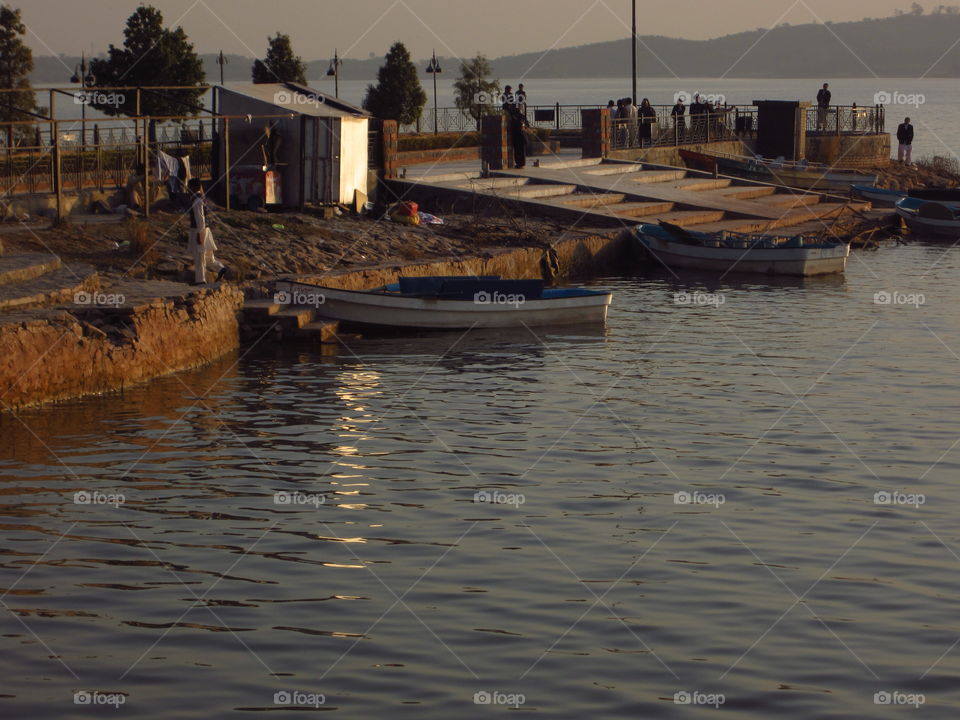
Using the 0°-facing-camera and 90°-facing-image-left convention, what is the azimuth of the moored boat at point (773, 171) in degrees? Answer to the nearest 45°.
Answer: approximately 90°

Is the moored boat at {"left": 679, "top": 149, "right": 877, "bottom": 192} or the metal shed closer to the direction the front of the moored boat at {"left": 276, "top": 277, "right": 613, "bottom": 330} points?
the metal shed

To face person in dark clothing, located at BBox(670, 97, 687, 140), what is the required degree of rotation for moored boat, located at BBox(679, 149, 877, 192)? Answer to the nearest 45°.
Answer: approximately 45° to its right

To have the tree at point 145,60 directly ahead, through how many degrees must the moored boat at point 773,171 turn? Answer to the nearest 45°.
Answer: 0° — it already faces it

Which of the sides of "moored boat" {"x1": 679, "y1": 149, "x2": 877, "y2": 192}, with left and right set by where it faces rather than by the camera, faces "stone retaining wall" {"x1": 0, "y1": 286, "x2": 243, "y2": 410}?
left

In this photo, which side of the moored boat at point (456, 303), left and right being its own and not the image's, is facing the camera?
left

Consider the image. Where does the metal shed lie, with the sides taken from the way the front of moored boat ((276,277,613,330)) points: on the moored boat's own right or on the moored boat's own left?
on the moored boat's own right

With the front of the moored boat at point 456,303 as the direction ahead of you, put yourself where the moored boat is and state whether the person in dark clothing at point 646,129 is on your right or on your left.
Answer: on your right

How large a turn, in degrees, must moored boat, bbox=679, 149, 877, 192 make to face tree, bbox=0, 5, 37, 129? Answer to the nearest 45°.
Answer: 0° — it already faces it

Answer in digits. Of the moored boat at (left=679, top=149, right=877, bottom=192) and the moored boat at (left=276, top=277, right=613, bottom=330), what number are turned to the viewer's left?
2

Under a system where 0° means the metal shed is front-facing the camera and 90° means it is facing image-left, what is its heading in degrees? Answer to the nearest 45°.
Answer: approximately 45°

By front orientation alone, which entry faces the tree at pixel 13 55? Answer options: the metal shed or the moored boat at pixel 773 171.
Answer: the moored boat

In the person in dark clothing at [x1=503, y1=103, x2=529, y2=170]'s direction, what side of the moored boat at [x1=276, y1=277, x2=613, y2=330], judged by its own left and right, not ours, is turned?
right

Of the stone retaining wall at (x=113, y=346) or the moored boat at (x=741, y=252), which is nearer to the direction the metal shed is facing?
the stone retaining wall
